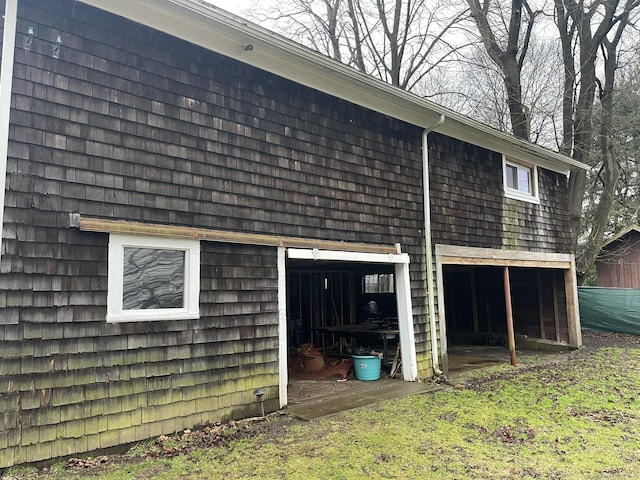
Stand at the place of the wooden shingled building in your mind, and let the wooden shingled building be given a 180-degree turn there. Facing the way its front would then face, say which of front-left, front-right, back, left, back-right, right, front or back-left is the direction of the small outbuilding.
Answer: right

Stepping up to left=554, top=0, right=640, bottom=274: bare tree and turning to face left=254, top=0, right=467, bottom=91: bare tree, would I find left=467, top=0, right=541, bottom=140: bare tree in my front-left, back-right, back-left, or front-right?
front-left

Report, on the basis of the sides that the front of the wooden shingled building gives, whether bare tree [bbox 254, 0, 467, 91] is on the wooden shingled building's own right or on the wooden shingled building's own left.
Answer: on the wooden shingled building's own left

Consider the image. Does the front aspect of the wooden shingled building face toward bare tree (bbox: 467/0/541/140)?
no

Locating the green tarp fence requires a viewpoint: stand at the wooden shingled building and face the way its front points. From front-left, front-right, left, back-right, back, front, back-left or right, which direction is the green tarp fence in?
left

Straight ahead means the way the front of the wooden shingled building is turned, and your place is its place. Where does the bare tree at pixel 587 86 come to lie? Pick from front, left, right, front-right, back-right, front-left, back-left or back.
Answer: left

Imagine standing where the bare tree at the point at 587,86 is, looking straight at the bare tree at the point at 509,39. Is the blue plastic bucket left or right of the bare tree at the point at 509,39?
left

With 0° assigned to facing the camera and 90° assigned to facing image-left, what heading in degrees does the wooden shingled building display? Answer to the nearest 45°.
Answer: approximately 315°

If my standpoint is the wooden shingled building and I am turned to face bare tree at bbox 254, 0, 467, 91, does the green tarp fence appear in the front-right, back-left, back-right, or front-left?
front-right
